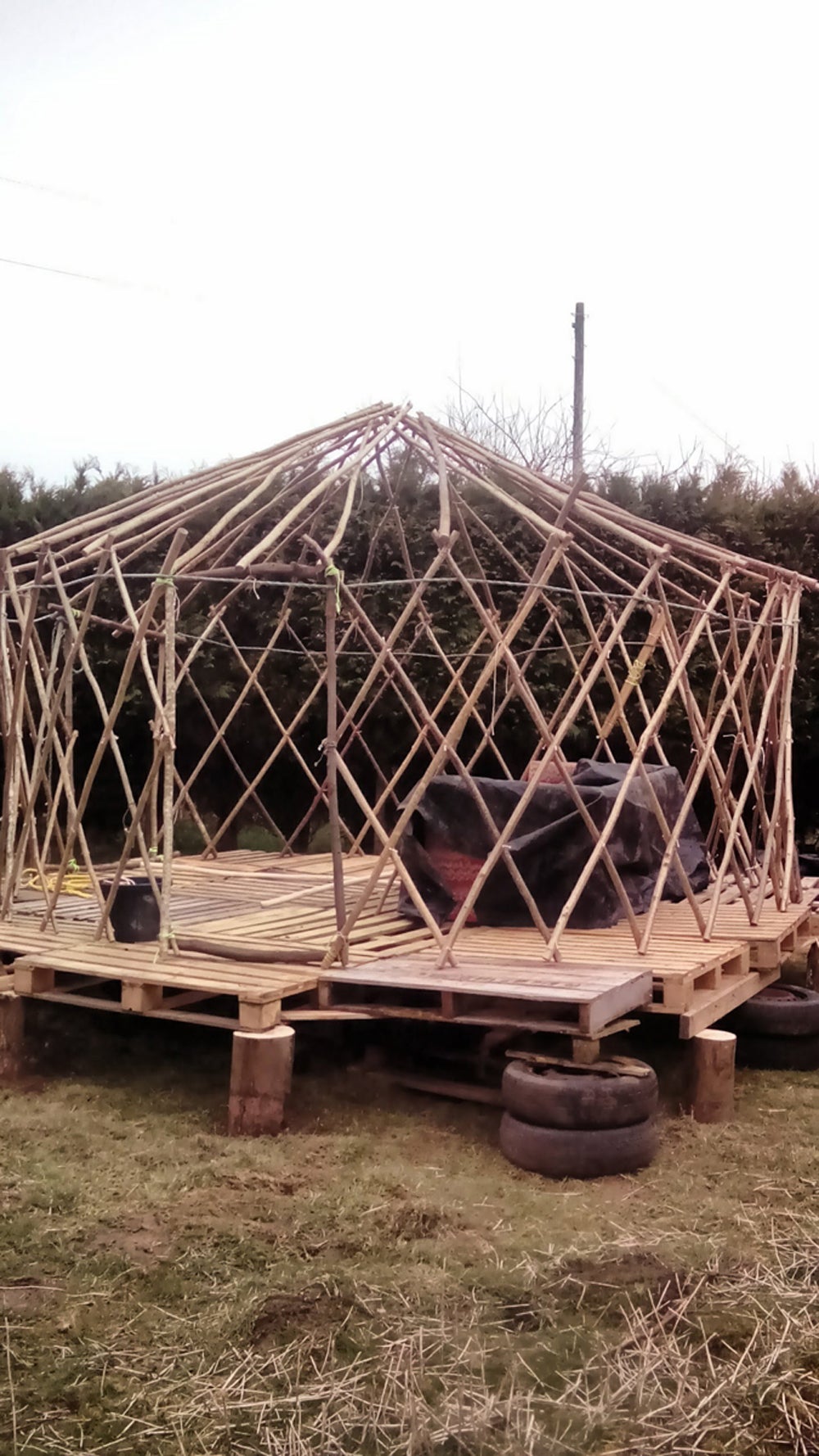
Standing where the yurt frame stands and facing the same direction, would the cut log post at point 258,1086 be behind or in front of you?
in front

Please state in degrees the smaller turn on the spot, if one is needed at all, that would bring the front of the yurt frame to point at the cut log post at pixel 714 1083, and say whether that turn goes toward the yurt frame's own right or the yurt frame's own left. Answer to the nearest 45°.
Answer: approximately 45° to the yurt frame's own left

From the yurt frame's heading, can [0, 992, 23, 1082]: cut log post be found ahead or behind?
ahead

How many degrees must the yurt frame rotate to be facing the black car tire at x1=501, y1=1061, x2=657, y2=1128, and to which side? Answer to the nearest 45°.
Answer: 0° — it already faces it

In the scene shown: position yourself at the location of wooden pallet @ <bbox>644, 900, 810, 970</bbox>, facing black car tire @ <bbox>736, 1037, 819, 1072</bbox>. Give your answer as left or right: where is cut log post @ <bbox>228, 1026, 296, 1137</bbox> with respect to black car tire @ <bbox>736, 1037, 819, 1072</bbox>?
right

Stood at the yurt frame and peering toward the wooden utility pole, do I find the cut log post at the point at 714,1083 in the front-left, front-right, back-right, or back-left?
back-right

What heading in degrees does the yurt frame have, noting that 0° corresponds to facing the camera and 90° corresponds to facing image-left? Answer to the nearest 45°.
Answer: approximately 0°
